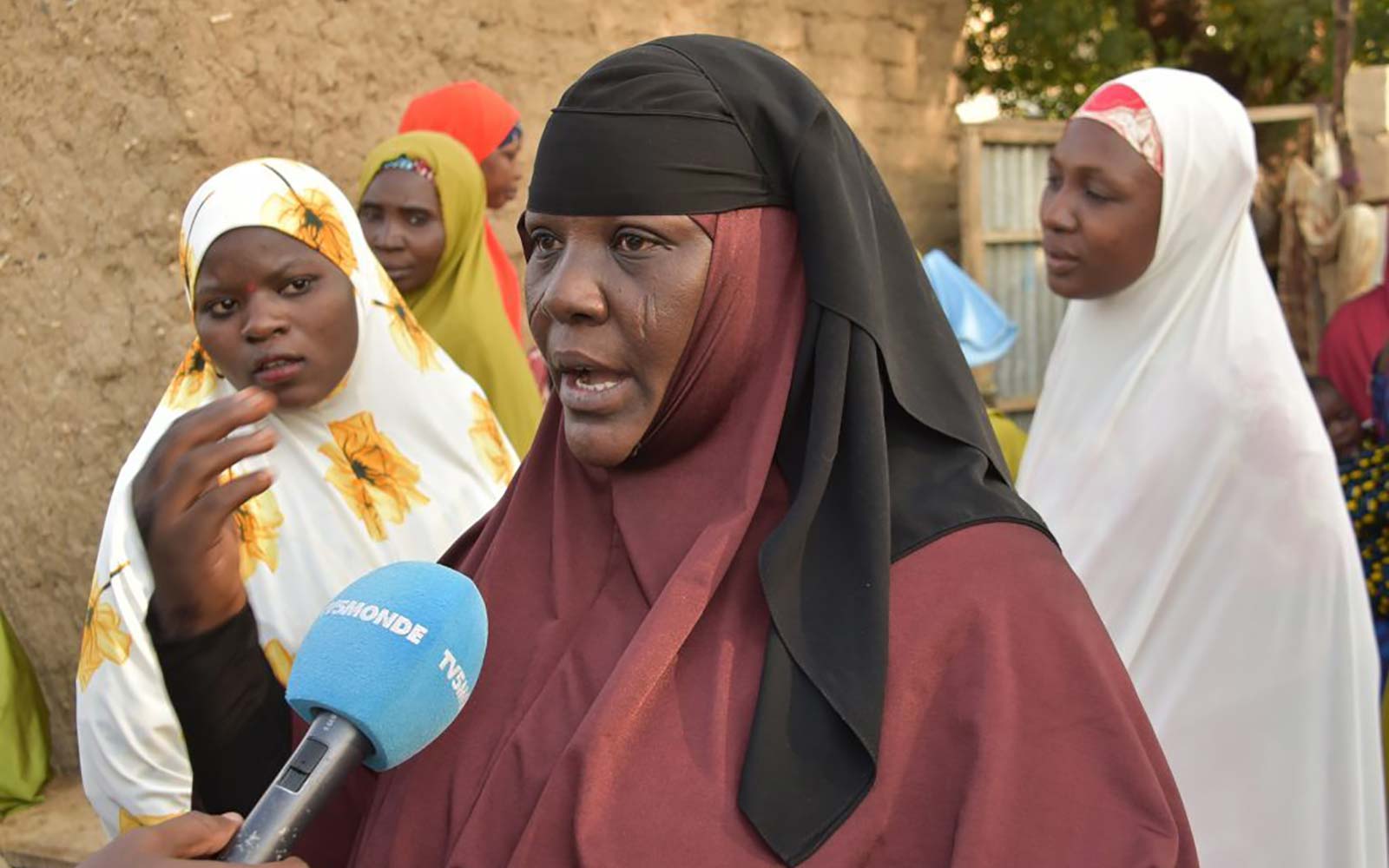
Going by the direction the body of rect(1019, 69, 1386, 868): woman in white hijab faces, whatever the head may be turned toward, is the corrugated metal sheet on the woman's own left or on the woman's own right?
on the woman's own right

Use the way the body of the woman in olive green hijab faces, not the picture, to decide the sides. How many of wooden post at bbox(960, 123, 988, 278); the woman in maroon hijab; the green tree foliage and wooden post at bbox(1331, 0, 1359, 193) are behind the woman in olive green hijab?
3

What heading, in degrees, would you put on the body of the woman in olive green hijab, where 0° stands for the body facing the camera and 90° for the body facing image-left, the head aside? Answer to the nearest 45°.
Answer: approximately 45°

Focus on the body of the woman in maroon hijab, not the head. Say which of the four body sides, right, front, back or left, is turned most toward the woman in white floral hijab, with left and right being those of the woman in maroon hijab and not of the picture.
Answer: right

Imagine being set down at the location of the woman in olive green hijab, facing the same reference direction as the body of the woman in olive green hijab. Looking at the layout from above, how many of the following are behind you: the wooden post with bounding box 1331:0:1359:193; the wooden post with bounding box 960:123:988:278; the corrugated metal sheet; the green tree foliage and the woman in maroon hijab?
4

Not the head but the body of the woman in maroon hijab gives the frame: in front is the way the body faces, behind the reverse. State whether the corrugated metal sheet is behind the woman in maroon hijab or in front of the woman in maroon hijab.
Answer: behind

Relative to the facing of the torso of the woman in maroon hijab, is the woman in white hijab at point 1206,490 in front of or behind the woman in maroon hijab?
behind

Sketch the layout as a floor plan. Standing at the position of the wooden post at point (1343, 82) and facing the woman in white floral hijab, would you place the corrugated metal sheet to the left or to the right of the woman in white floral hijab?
right

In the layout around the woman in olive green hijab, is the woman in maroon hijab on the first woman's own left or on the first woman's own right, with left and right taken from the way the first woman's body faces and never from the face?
on the first woman's own left

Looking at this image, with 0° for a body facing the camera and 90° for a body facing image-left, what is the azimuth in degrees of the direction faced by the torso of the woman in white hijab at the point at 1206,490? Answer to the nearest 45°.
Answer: approximately 45°
